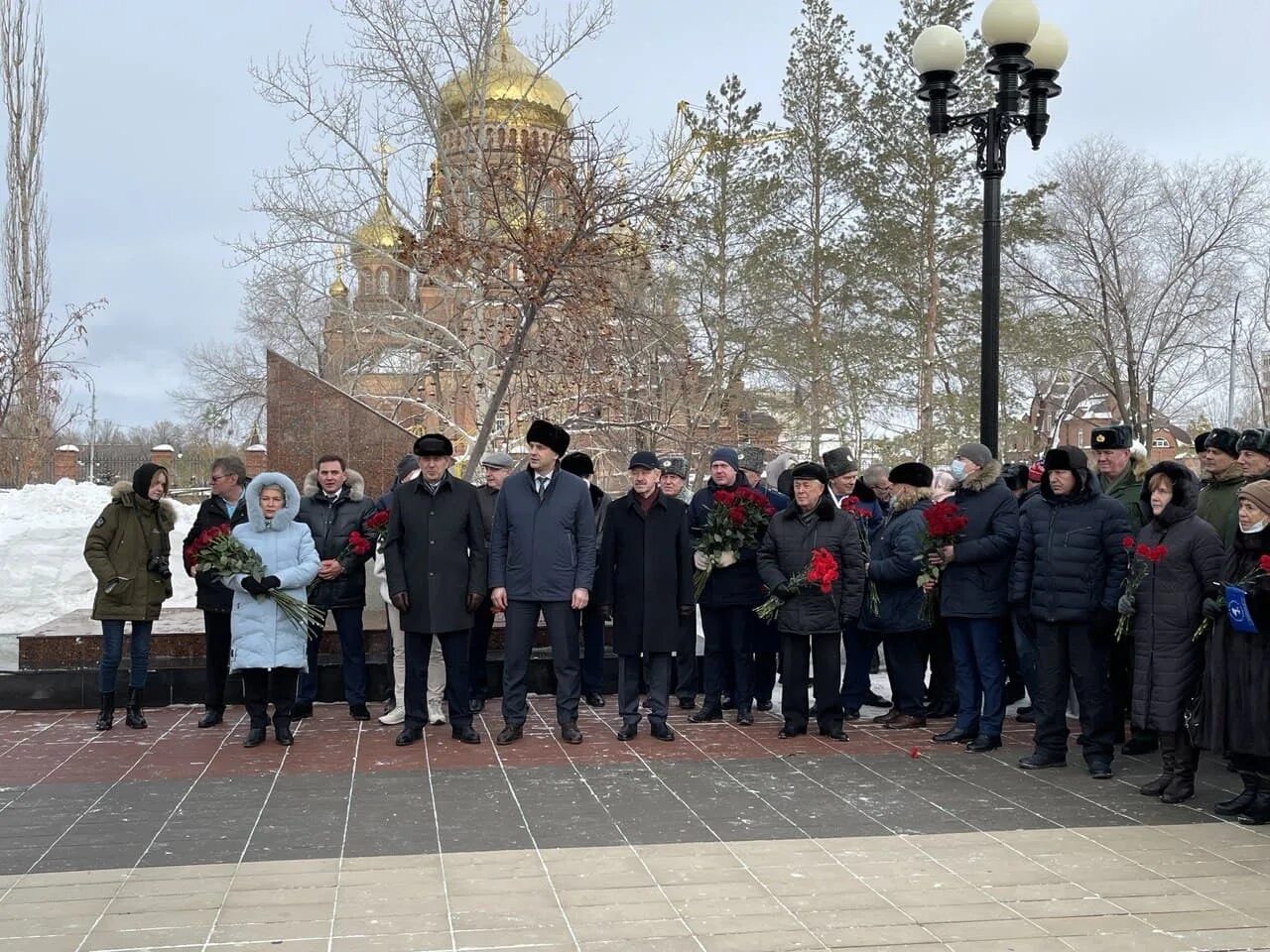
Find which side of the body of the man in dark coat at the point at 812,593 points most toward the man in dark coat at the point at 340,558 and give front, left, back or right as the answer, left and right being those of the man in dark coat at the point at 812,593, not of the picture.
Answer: right

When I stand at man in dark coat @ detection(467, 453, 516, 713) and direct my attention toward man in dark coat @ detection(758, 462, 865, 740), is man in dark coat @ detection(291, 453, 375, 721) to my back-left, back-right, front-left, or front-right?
back-right

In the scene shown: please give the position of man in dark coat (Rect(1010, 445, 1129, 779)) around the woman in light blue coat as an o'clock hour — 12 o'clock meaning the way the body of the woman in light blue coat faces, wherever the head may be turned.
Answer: The man in dark coat is roughly at 10 o'clock from the woman in light blue coat.

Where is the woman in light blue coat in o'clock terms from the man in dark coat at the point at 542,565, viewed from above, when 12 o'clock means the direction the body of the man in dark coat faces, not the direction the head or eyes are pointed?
The woman in light blue coat is roughly at 3 o'clock from the man in dark coat.

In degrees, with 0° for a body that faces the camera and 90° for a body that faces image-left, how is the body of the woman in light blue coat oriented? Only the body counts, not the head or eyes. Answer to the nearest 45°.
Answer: approximately 0°

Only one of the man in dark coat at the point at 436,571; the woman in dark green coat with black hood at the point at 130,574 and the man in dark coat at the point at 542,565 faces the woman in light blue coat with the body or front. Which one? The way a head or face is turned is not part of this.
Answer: the woman in dark green coat with black hood

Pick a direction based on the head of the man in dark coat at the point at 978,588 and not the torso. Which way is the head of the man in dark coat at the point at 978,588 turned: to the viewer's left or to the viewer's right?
to the viewer's left

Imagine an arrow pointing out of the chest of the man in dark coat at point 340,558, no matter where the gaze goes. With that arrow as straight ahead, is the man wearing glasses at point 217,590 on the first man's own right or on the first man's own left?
on the first man's own right

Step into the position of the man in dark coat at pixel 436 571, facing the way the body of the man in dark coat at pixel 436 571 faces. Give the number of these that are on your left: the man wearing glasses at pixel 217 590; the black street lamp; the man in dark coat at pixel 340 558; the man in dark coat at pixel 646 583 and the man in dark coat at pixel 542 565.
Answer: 3
